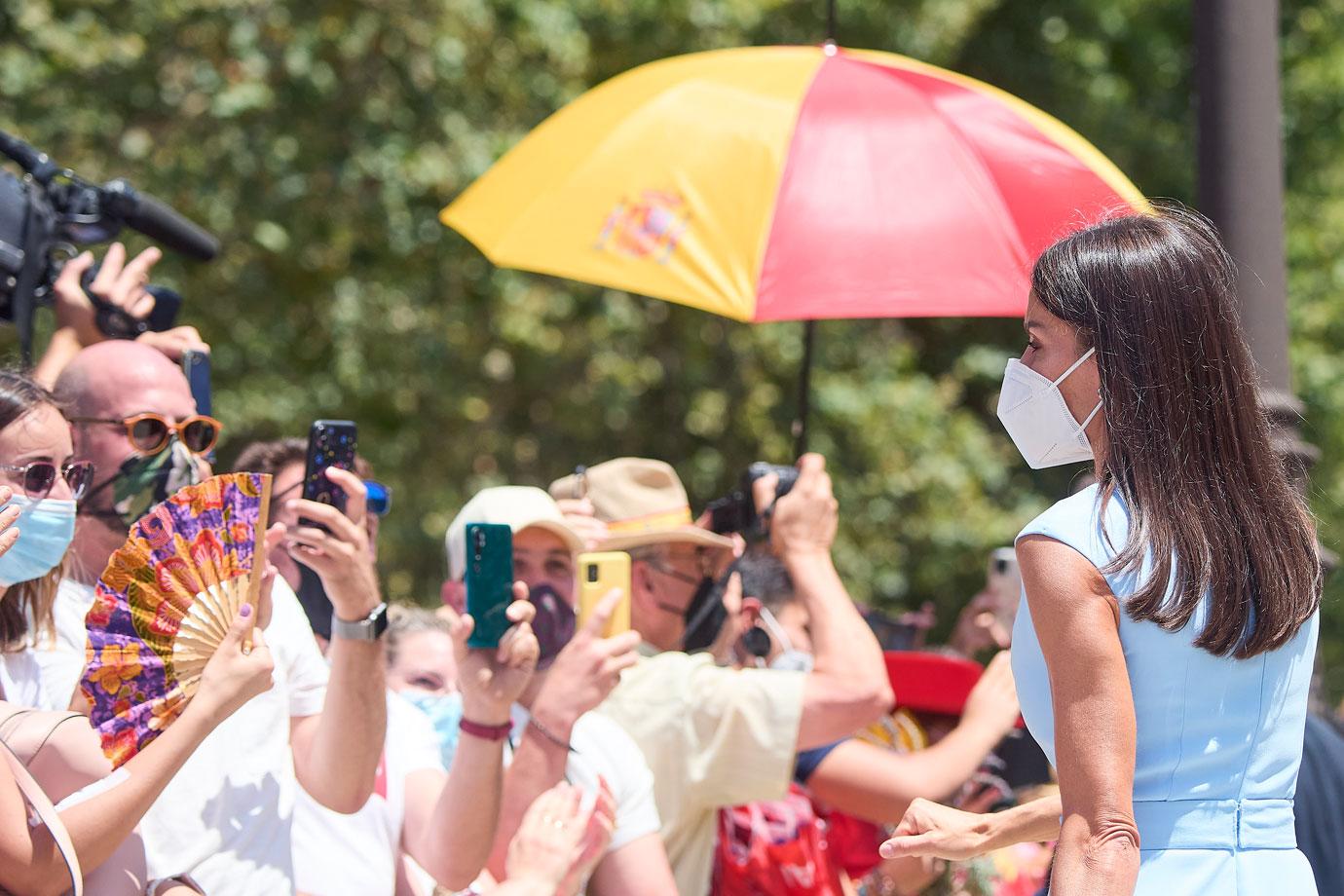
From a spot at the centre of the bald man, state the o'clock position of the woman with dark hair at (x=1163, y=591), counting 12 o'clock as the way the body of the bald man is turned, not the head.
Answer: The woman with dark hair is roughly at 12 o'clock from the bald man.

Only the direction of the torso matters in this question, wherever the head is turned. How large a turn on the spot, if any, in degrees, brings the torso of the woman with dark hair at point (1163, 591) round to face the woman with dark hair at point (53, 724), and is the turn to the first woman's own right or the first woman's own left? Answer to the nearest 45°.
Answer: approximately 45° to the first woman's own left

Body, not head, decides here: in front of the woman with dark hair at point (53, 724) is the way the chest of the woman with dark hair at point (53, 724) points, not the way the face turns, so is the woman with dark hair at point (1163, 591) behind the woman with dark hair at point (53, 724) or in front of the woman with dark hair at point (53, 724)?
in front

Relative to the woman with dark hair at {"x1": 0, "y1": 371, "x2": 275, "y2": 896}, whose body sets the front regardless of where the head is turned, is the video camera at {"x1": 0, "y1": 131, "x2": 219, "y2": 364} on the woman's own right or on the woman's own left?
on the woman's own left

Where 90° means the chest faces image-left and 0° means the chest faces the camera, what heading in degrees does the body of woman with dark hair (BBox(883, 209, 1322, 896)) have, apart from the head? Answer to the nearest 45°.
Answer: approximately 135°

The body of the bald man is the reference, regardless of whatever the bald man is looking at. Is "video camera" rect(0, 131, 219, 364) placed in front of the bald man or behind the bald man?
behind

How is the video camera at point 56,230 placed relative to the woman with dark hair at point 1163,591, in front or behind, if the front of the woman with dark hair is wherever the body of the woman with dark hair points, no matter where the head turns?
in front

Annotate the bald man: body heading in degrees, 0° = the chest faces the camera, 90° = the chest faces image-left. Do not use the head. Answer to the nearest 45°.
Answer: approximately 315°

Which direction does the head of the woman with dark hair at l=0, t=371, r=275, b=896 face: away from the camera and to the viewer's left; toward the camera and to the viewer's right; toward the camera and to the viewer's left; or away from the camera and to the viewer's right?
toward the camera and to the viewer's right

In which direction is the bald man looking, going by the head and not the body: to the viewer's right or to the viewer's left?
to the viewer's right
